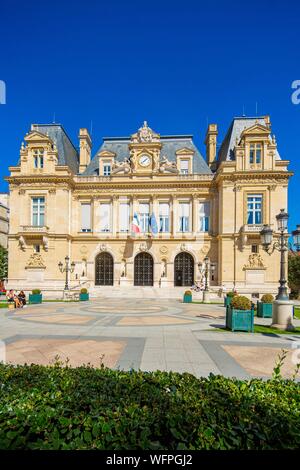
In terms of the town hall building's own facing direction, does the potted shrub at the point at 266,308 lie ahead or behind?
ahead

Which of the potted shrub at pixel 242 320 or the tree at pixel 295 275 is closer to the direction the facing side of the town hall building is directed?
the potted shrub

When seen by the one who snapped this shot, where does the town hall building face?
facing the viewer

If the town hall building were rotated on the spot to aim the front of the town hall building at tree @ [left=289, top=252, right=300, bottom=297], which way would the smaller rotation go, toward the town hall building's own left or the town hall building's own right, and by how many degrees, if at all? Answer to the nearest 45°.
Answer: approximately 90° to the town hall building's own left

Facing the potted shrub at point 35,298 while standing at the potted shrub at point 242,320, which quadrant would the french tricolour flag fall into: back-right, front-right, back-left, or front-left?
front-right

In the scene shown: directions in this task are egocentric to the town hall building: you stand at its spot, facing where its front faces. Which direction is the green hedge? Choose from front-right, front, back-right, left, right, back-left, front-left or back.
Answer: front

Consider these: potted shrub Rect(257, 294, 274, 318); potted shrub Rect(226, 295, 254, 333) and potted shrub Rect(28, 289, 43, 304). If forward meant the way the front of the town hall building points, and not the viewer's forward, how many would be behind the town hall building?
0

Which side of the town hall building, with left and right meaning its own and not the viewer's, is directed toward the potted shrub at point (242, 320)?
front
